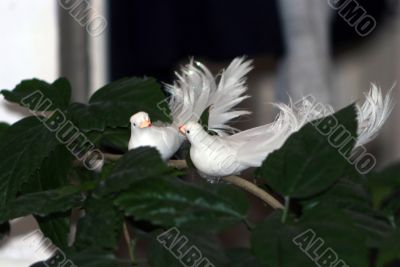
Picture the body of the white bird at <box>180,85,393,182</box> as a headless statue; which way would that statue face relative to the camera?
to the viewer's left

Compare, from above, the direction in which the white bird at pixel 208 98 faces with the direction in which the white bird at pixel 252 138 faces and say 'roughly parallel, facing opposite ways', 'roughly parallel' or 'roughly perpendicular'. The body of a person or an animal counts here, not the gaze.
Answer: roughly parallel

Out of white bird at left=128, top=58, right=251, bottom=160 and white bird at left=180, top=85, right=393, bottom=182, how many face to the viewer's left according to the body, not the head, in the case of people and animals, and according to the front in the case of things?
2

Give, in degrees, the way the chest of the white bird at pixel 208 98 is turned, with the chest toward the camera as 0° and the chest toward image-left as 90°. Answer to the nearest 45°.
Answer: approximately 90°
